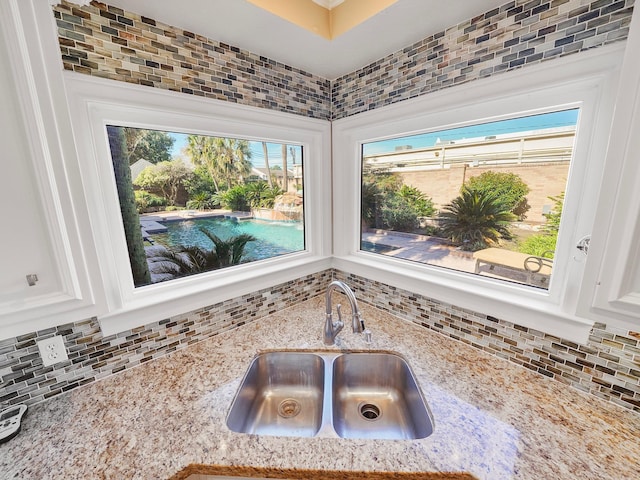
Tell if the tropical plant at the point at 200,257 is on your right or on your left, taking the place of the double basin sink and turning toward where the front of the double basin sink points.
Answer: on your right

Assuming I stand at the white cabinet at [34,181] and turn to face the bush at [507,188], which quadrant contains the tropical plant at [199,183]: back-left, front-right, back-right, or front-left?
front-left

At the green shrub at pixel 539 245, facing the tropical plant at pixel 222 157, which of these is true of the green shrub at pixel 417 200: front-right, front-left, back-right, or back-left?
front-right

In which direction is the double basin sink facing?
toward the camera
